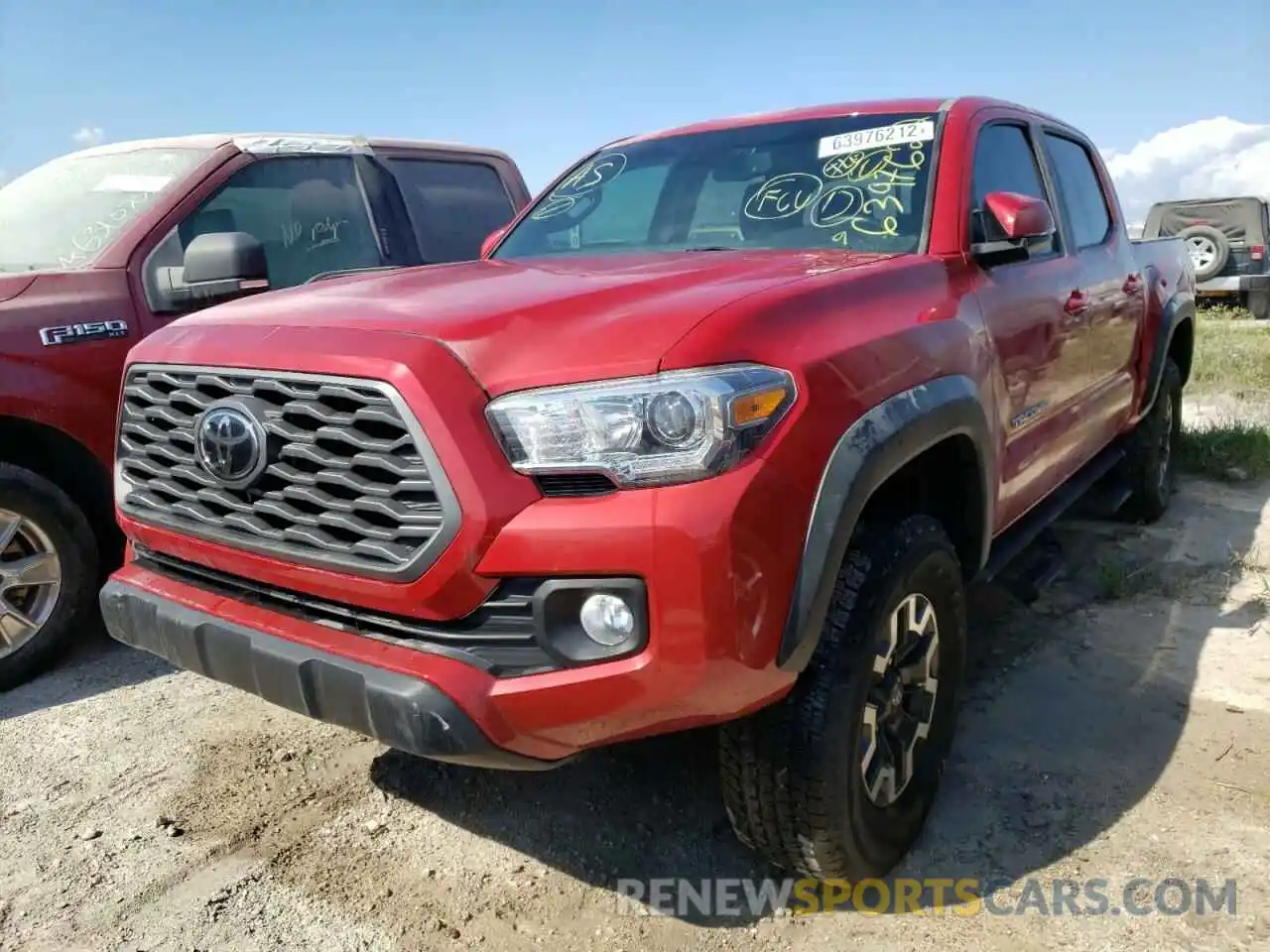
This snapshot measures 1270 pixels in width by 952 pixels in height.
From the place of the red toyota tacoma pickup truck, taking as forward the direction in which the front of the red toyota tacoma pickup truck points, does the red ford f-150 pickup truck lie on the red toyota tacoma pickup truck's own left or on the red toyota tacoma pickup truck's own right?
on the red toyota tacoma pickup truck's own right

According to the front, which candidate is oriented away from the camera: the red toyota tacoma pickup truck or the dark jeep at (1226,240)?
the dark jeep

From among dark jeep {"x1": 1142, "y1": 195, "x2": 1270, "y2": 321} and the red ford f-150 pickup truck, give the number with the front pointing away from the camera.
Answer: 1

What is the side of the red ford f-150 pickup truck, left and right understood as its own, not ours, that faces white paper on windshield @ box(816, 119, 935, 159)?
left

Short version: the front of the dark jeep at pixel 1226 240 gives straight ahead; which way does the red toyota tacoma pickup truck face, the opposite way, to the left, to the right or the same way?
the opposite way

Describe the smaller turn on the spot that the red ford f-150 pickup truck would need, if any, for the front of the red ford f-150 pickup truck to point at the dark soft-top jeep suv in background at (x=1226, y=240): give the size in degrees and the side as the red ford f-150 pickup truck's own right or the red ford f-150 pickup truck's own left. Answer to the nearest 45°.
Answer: approximately 180°

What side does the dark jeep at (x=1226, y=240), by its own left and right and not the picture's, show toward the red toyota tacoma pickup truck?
back

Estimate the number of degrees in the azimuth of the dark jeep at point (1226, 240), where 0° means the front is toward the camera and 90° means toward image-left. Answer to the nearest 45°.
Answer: approximately 180°

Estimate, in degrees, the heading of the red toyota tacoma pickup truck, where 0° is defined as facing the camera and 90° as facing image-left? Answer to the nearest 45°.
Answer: approximately 45°

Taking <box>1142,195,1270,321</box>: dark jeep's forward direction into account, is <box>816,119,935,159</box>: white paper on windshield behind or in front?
behind
